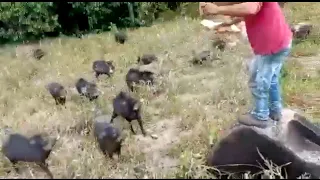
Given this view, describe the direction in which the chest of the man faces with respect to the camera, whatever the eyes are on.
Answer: to the viewer's left

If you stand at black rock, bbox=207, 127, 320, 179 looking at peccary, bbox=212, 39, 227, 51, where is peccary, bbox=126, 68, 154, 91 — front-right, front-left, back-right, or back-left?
front-left

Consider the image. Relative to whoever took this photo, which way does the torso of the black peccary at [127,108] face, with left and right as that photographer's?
facing the viewer and to the right of the viewer

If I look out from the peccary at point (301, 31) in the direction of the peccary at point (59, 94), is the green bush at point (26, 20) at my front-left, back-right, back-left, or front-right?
front-right

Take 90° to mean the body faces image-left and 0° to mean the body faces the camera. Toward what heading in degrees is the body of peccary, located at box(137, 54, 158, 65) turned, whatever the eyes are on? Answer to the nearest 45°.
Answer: approximately 270°
